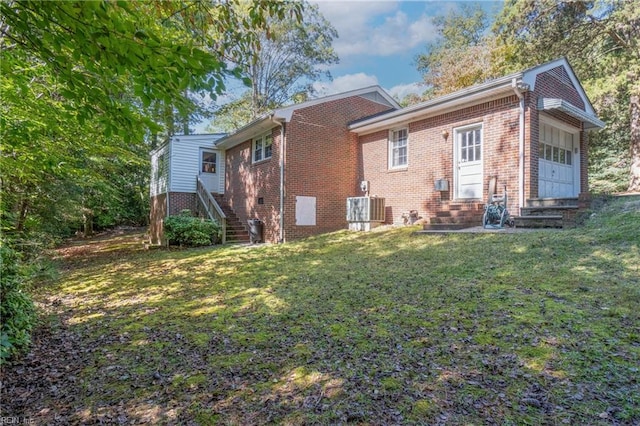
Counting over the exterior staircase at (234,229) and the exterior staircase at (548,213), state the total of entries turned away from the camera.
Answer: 0

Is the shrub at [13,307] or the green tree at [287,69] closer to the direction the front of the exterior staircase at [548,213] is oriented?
the shrub

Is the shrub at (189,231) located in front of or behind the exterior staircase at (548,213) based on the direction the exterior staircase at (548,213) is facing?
in front

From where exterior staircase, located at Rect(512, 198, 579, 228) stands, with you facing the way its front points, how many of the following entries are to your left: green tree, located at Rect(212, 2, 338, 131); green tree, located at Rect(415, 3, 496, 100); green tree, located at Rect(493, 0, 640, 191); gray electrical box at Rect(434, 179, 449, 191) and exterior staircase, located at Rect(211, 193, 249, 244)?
0

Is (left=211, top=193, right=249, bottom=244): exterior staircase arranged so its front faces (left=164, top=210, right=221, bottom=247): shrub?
no

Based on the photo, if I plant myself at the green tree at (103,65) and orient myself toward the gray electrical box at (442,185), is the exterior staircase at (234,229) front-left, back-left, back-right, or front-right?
front-left

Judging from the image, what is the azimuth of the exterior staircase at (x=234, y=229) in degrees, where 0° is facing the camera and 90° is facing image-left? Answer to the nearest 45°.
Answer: approximately 315°

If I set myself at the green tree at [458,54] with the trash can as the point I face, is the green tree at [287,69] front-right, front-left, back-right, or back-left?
front-right

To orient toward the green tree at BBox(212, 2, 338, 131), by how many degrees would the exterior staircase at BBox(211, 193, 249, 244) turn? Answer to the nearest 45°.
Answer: approximately 135° to its left

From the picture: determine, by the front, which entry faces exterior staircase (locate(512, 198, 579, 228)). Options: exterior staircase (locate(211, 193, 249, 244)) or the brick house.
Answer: exterior staircase (locate(211, 193, 249, 244))

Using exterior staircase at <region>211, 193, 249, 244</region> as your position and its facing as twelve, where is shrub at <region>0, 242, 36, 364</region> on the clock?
The shrub is roughly at 2 o'clock from the exterior staircase.

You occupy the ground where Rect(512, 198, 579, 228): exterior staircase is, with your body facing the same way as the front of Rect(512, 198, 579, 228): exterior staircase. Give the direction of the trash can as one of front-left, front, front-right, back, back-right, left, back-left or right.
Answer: front-right

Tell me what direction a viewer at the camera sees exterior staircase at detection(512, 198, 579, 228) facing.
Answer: facing the viewer and to the left of the viewer
